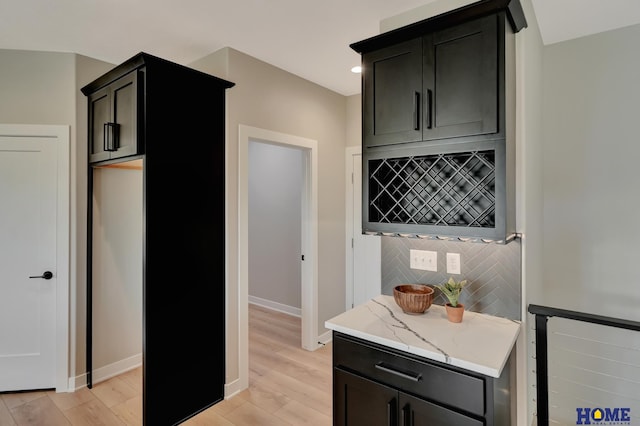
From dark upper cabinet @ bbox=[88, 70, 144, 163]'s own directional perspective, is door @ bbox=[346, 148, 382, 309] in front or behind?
behind

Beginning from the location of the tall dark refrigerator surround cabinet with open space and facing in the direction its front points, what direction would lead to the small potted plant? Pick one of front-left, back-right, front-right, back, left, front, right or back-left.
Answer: left

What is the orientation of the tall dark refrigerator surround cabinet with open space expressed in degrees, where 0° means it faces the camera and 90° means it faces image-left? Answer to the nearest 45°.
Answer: approximately 45°

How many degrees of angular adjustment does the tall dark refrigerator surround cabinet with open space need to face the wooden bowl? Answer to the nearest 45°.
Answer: approximately 90° to its left

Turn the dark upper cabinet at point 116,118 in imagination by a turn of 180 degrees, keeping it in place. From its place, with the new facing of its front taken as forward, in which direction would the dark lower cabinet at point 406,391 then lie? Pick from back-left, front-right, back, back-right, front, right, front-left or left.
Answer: right

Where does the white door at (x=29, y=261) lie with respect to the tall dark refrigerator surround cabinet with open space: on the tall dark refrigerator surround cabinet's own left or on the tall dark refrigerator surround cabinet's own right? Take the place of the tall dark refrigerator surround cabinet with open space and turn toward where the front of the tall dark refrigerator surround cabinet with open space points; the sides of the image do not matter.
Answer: on the tall dark refrigerator surround cabinet's own right

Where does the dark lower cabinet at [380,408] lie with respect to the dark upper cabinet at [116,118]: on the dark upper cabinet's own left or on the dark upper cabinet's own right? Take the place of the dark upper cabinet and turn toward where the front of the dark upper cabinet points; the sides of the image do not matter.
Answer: on the dark upper cabinet's own left
